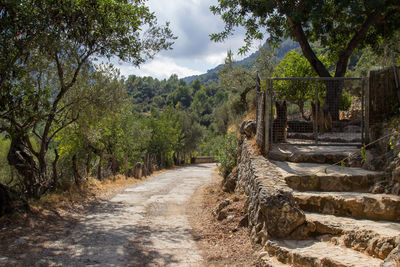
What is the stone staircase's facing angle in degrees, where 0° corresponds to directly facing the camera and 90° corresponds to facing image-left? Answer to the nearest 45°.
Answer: approximately 0°

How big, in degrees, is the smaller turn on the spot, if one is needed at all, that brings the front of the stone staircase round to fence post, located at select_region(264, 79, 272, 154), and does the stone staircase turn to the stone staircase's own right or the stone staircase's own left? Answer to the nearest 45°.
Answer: approximately 135° to the stone staircase's own right

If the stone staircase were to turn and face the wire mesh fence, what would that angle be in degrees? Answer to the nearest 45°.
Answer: approximately 180°

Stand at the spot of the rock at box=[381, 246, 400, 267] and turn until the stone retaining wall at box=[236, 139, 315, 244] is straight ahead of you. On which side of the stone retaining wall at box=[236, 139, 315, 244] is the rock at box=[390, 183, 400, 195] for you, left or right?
right
